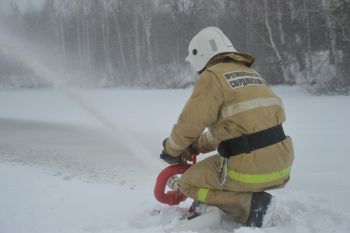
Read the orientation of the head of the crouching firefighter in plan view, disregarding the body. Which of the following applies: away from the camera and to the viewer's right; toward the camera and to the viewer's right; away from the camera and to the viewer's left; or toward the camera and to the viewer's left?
away from the camera and to the viewer's left

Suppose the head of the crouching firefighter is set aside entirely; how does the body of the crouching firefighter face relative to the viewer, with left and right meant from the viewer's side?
facing away from the viewer and to the left of the viewer
